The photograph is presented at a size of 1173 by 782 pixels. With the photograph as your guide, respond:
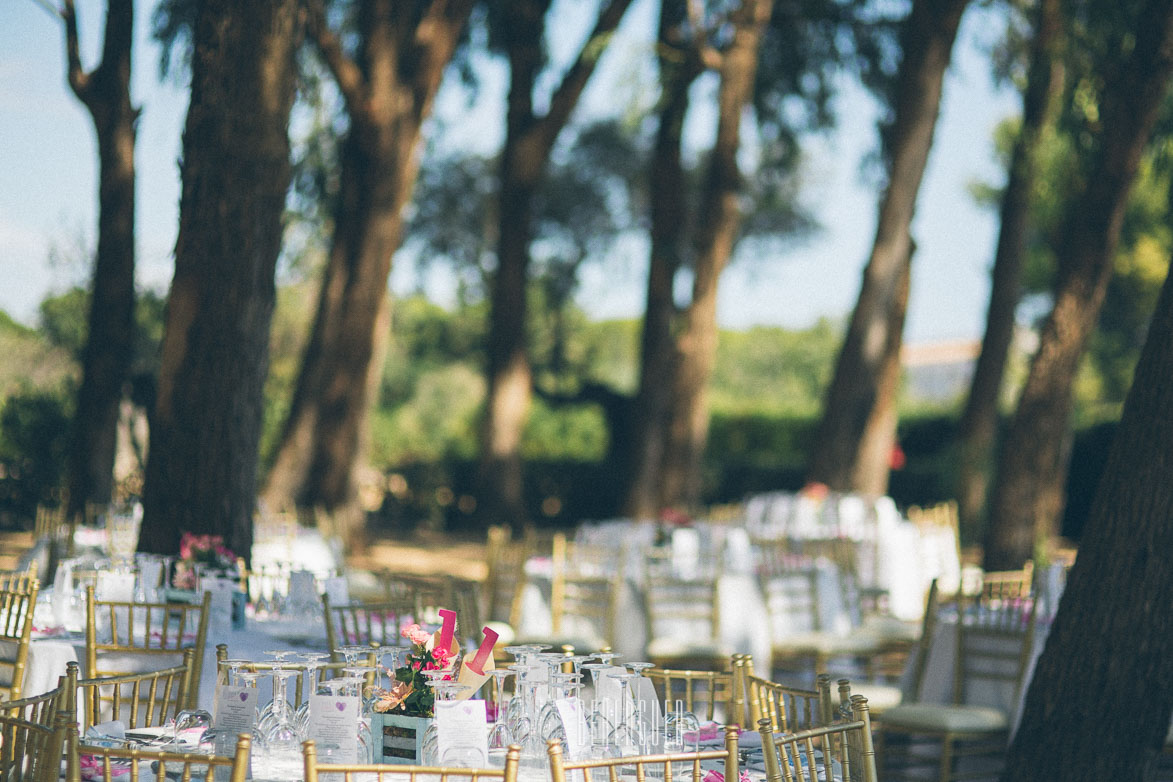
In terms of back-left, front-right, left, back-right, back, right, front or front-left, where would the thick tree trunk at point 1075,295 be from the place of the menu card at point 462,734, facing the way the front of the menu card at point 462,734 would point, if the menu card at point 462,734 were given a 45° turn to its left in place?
left

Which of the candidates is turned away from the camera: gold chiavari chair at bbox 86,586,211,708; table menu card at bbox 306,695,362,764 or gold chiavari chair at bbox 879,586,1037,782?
gold chiavari chair at bbox 86,586,211,708

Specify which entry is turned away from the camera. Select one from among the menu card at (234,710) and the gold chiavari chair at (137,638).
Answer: the gold chiavari chair

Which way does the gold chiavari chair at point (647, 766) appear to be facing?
away from the camera
